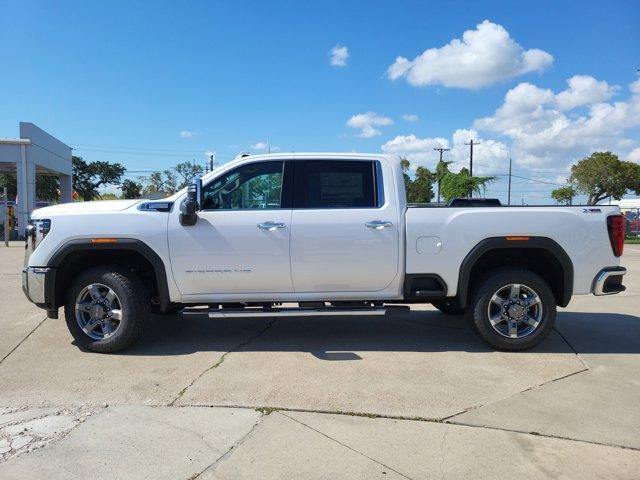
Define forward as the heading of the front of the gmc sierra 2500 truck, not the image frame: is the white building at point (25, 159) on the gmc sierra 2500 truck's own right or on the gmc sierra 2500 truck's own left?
on the gmc sierra 2500 truck's own right

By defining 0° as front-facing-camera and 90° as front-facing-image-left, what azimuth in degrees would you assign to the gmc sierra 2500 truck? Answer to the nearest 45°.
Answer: approximately 90°
